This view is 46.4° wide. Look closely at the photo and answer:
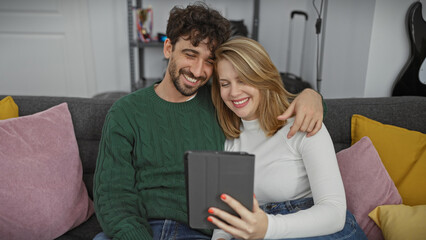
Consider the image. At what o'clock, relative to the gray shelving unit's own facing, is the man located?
The man is roughly at 12 o'clock from the gray shelving unit.

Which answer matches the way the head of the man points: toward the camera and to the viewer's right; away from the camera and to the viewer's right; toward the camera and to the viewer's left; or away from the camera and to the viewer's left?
toward the camera and to the viewer's right

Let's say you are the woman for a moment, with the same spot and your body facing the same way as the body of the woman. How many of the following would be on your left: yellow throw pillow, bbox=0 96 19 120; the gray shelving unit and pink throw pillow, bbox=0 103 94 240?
0

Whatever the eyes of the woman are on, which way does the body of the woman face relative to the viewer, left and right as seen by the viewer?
facing the viewer and to the left of the viewer

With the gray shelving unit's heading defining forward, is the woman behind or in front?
in front

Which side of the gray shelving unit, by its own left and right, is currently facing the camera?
front

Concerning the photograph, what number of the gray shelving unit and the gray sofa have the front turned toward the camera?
2

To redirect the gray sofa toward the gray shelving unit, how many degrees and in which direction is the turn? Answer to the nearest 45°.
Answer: approximately 135° to its right

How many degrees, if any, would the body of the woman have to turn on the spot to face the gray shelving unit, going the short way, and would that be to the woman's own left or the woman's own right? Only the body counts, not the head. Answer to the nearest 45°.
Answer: approximately 90° to the woman's own right

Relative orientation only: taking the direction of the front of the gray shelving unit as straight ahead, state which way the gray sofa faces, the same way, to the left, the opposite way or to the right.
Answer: the same way

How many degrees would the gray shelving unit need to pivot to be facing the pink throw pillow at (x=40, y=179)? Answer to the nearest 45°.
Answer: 0° — it already faces it
